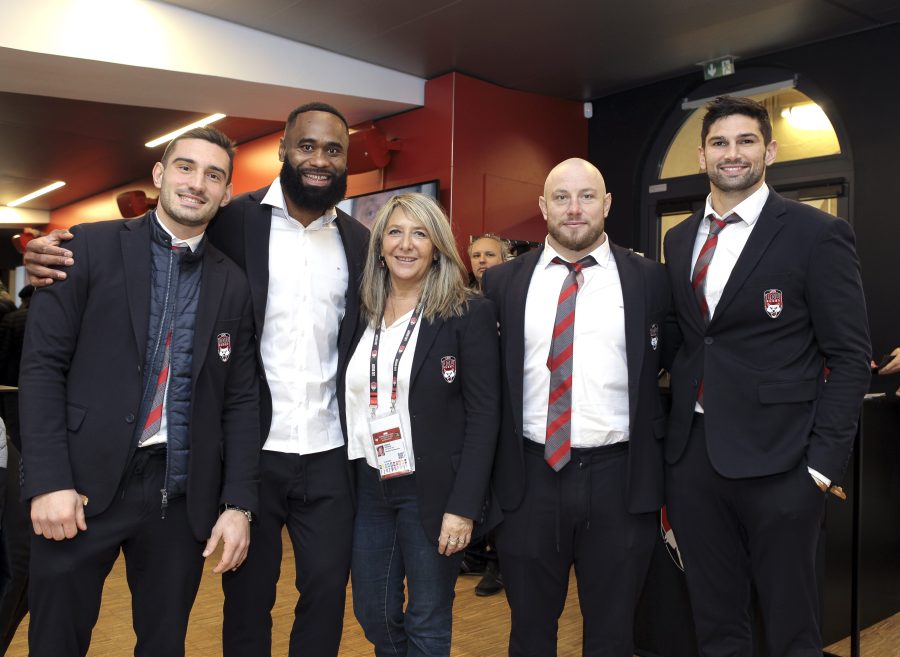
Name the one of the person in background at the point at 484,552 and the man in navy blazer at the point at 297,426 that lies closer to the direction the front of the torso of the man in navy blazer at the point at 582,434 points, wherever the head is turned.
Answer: the man in navy blazer

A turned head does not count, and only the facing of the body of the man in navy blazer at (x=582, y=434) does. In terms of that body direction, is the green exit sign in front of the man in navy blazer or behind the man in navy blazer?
behind

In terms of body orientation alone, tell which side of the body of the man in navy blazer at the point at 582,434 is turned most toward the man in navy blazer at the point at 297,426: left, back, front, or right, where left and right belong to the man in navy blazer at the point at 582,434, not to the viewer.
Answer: right

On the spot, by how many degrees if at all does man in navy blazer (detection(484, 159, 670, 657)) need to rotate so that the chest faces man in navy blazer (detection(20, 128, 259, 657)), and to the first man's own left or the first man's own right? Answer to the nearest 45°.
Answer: approximately 90° to the first man's own right

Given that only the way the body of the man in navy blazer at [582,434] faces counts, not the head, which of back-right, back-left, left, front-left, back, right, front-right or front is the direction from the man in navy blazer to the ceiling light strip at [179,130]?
back-right

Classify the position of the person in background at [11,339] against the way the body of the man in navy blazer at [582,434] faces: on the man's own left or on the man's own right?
on the man's own right

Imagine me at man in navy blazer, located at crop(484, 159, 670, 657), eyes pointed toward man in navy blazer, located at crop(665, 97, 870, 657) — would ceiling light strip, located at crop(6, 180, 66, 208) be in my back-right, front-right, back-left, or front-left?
back-left

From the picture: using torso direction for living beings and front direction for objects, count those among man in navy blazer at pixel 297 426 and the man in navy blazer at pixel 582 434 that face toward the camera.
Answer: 2

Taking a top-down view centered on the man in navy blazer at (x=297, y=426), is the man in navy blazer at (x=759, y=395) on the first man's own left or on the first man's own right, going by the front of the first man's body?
on the first man's own left

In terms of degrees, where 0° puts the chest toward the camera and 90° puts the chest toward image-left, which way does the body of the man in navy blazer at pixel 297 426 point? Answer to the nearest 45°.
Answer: approximately 0°

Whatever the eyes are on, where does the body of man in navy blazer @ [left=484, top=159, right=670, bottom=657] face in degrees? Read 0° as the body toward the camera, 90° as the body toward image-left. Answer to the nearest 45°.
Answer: approximately 0°
